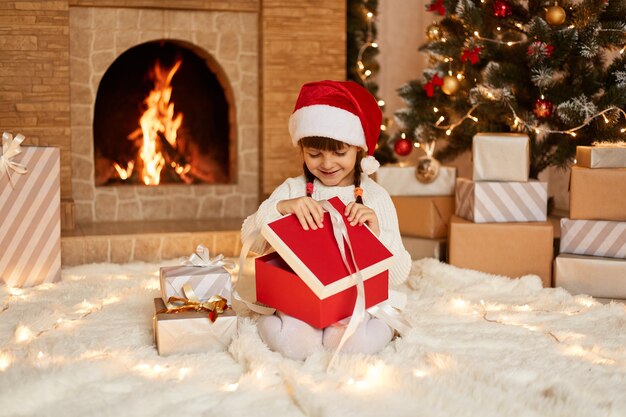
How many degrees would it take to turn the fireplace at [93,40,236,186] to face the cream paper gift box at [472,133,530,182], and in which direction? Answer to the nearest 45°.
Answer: approximately 45° to its left

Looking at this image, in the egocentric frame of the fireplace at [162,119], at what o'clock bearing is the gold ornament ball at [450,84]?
The gold ornament ball is roughly at 10 o'clock from the fireplace.

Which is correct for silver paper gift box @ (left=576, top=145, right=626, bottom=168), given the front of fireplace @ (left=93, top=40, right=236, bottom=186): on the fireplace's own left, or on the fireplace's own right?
on the fireplace's own left

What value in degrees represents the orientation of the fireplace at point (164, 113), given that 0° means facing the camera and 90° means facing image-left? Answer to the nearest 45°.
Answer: approximately 0°

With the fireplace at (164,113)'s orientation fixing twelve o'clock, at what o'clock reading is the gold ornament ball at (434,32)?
The gold ornament ball is roughly at 10 o'clock from the fireplace.

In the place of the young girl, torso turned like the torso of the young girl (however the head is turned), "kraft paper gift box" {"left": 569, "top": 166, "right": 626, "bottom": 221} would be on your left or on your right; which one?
on your left

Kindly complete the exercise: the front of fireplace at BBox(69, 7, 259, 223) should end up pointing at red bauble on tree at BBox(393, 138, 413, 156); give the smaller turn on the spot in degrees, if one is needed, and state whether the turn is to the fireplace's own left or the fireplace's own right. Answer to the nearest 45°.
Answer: approximately 45° to the fireplace's own left

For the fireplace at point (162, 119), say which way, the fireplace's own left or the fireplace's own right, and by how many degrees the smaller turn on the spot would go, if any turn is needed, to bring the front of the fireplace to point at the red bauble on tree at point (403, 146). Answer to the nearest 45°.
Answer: approximately 45° to the fireplace's own left
